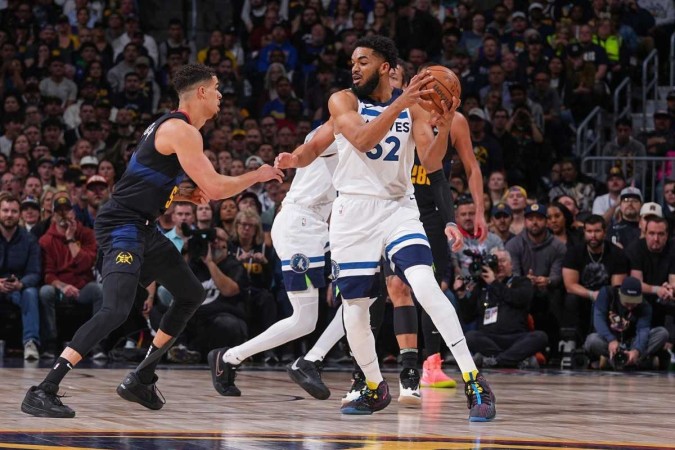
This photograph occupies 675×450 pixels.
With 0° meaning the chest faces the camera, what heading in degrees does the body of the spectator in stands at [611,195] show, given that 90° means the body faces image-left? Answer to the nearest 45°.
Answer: approximately 0°

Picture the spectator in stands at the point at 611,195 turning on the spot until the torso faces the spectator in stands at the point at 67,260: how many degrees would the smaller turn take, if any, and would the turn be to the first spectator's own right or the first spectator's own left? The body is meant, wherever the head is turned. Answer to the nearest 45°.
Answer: approximately 45° to the first spectator's own right

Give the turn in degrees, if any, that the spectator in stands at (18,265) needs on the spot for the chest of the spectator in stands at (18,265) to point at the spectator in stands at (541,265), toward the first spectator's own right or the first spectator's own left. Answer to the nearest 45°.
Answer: approximately 90° to the first spectator's own left

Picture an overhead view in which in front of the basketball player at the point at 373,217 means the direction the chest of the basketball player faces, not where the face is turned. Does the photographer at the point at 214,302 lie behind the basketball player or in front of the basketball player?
behind
